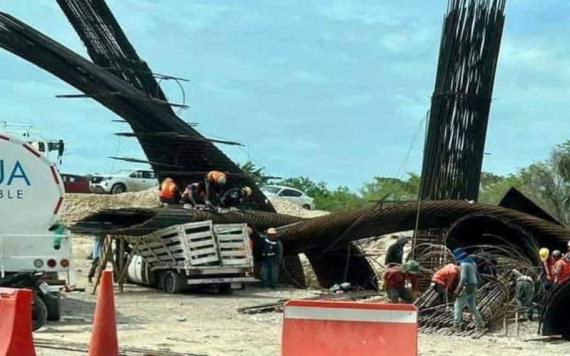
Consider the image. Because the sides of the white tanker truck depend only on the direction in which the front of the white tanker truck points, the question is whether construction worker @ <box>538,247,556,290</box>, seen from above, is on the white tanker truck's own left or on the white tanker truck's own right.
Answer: on the white tanker truck's own right

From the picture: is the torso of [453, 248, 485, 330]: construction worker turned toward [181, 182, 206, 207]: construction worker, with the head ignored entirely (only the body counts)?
yes

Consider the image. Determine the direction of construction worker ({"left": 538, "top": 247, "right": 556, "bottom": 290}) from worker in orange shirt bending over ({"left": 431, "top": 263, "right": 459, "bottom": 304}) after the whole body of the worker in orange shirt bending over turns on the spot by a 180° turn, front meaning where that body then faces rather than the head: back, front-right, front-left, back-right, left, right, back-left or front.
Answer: front-left

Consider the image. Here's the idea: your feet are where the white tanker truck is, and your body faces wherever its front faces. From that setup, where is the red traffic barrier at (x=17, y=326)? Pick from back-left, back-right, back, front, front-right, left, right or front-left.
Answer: back

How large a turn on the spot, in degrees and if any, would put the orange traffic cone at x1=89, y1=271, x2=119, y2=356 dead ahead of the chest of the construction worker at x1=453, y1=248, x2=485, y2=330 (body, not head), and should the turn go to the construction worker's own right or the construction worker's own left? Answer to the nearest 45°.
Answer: approximately 90° to the construction worker's own left

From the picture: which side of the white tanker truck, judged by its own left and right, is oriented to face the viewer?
back

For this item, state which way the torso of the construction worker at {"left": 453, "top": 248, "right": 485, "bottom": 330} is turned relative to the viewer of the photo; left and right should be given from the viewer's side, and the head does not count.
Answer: facing away from the viewer and to the left of the viewer

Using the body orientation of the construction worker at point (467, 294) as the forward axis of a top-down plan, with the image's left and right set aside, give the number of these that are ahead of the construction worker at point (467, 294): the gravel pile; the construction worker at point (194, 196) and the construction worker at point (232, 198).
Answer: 3

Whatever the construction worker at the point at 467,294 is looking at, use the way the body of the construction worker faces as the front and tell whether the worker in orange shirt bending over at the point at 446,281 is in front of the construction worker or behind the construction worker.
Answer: in front
